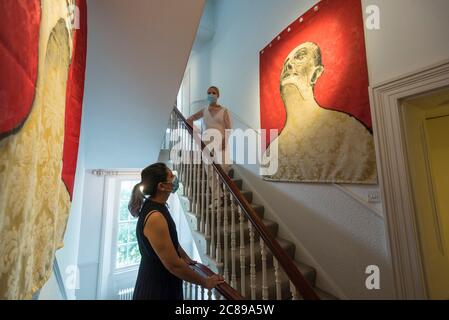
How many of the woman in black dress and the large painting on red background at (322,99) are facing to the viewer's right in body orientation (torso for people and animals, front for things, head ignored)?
1

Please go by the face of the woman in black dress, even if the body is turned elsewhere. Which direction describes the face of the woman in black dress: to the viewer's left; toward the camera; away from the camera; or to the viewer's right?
to the viewer's right

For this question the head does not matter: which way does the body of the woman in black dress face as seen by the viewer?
to the viewer's right

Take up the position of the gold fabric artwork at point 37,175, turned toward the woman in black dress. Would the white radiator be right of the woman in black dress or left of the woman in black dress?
left
